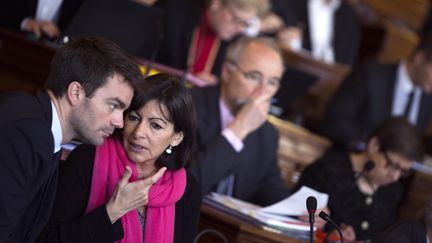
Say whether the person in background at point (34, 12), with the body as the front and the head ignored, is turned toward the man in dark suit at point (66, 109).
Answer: yes

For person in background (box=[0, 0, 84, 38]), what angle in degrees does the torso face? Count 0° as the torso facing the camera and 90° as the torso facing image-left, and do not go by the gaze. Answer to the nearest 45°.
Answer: approximately 0°

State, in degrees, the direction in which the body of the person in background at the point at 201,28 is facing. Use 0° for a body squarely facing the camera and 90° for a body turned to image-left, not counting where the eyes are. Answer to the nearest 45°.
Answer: approximately 315°

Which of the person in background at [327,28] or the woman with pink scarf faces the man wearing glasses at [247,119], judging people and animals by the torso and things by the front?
the person in background

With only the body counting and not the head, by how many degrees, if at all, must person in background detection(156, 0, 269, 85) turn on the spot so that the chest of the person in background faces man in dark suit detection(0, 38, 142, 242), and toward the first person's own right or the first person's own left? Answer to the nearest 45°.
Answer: approximately 45° to the first person's own right

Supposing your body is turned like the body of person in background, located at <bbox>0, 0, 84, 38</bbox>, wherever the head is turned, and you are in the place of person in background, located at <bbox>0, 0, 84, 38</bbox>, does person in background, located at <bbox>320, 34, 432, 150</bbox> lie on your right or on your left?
on your left

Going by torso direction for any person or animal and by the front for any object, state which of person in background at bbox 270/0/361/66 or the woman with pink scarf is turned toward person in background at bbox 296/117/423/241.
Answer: person in background at bbox 270/0/361/66
